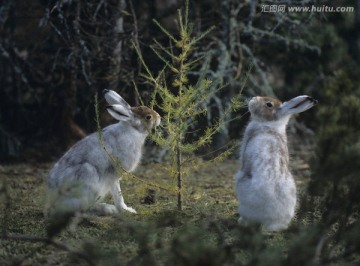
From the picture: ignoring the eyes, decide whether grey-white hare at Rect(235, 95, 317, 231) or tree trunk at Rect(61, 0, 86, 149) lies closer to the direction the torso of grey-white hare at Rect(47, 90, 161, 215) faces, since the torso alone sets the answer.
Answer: the grey-white hare

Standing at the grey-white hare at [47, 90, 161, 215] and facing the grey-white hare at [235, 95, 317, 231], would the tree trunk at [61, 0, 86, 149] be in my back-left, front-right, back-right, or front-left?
back-left

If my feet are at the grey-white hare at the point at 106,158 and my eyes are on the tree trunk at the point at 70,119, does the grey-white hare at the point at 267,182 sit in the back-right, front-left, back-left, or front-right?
back-right

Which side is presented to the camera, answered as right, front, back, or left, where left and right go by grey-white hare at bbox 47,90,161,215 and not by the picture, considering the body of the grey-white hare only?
right

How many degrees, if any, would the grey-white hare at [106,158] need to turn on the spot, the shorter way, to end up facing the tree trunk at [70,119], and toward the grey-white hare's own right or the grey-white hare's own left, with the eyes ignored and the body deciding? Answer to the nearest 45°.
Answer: approximately 90° to the grey-white hare's own left

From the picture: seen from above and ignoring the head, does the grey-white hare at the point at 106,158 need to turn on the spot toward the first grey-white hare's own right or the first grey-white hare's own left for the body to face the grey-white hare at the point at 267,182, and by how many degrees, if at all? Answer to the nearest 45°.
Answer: approximately 45° to the first grey-white hare's own right
